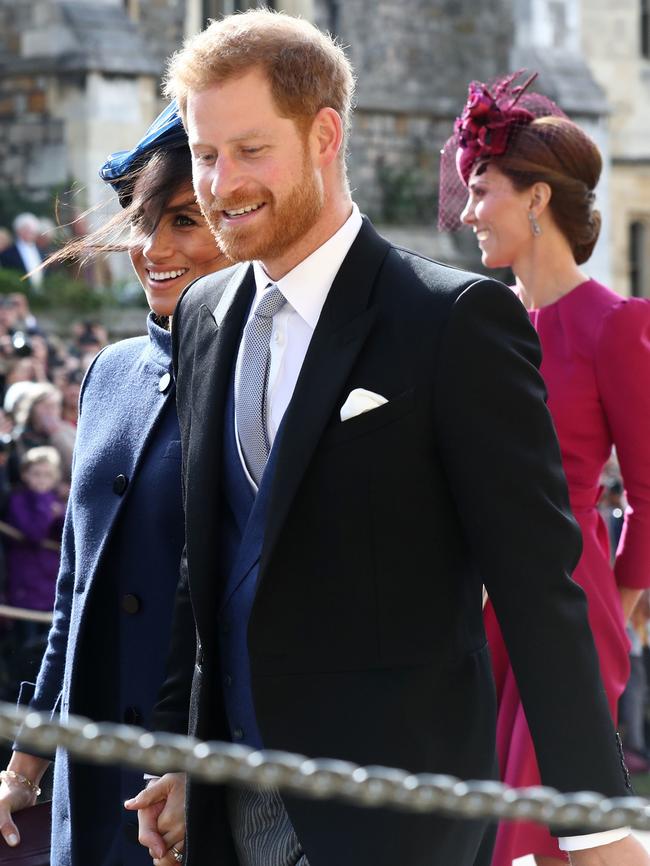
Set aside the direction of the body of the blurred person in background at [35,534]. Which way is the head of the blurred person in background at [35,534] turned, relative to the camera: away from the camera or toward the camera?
toward the camera

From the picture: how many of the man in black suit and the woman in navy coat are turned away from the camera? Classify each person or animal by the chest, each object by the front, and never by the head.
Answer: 0

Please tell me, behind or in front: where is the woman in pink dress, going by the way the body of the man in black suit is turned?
behind

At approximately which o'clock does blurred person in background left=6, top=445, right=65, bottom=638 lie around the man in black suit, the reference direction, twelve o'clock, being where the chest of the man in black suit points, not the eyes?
The blurred person in background is roughly at 4 o'clock from the man in black suit.

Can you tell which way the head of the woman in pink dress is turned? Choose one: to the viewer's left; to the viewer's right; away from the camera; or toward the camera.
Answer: to the viewer's left

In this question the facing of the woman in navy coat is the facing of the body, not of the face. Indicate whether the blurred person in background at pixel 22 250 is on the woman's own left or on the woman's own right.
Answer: on the woman's own right

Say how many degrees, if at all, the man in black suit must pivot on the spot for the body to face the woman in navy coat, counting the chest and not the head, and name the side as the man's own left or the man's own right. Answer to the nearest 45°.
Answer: approximately 90° to the man's own right

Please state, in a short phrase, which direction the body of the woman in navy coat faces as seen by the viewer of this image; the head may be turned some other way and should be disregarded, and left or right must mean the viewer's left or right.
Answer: facing the viewer and to the left of the viewer

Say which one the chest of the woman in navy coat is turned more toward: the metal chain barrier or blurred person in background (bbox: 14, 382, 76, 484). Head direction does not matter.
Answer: the metal chain barrier

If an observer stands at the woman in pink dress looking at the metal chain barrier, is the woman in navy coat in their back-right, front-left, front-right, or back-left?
front-right

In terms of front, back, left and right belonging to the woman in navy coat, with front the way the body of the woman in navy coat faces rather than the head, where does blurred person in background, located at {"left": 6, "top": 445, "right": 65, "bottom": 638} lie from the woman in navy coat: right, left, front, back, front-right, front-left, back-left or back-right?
back-right

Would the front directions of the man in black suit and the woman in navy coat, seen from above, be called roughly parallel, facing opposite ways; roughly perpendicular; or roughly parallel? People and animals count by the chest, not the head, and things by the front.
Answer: roughly parallel

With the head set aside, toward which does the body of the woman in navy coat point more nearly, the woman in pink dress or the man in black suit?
the man in black suit
